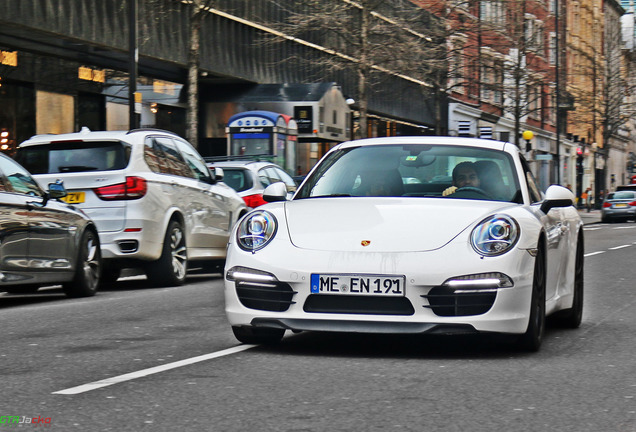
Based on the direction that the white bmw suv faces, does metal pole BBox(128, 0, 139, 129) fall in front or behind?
in front

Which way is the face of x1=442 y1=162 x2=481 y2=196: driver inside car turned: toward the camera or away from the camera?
toward the camera

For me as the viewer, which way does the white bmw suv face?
facing away from the viewer and to the right of the viewer

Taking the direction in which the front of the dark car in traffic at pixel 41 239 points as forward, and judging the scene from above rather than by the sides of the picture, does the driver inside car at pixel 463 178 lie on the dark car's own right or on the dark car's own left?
on the dark car's own right

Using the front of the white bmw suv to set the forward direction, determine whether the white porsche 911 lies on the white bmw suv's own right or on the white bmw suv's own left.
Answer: on the white bmw suv's own right
